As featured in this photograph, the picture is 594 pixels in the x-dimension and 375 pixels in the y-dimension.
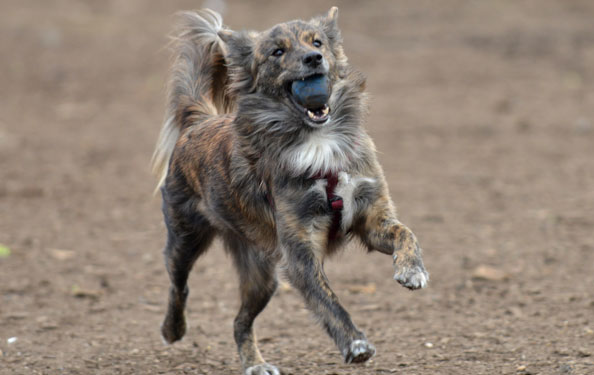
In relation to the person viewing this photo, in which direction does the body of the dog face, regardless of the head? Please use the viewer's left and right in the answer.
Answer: facing the viewer and to the right of the viewer
